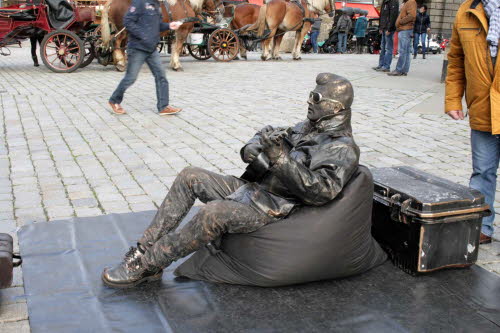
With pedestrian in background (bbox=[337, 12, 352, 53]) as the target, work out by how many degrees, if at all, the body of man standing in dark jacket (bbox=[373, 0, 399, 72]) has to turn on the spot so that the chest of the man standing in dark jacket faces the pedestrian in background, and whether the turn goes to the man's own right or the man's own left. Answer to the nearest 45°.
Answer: approximately 90° to the man's own right

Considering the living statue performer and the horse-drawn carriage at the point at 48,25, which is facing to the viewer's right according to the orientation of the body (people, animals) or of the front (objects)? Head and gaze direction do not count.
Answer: the horse-drawn carriage

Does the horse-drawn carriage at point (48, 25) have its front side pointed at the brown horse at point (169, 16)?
yes

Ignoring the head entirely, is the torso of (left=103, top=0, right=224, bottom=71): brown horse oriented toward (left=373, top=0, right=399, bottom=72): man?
yes

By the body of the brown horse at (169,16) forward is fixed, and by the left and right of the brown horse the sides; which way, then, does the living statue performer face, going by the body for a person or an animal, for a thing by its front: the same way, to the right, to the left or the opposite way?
the opposite way

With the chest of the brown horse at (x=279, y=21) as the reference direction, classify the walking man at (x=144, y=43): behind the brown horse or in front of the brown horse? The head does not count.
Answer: behind

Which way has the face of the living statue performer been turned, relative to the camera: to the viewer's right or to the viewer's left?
to the viewer's left

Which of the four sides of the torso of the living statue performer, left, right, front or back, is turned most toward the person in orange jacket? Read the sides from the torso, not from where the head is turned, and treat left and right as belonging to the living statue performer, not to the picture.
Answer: back

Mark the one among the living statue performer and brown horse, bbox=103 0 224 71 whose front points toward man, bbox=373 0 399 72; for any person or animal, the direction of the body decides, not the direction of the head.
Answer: the brown horse

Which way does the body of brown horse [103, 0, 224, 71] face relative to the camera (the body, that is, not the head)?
to the viewer's right

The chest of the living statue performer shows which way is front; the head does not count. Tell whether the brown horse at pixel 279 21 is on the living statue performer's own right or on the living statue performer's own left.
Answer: on the living statue performer's own right

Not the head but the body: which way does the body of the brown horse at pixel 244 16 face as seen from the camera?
to the viewer's right

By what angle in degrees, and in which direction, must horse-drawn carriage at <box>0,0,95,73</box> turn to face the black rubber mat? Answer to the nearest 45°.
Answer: approximately 90° to its right
